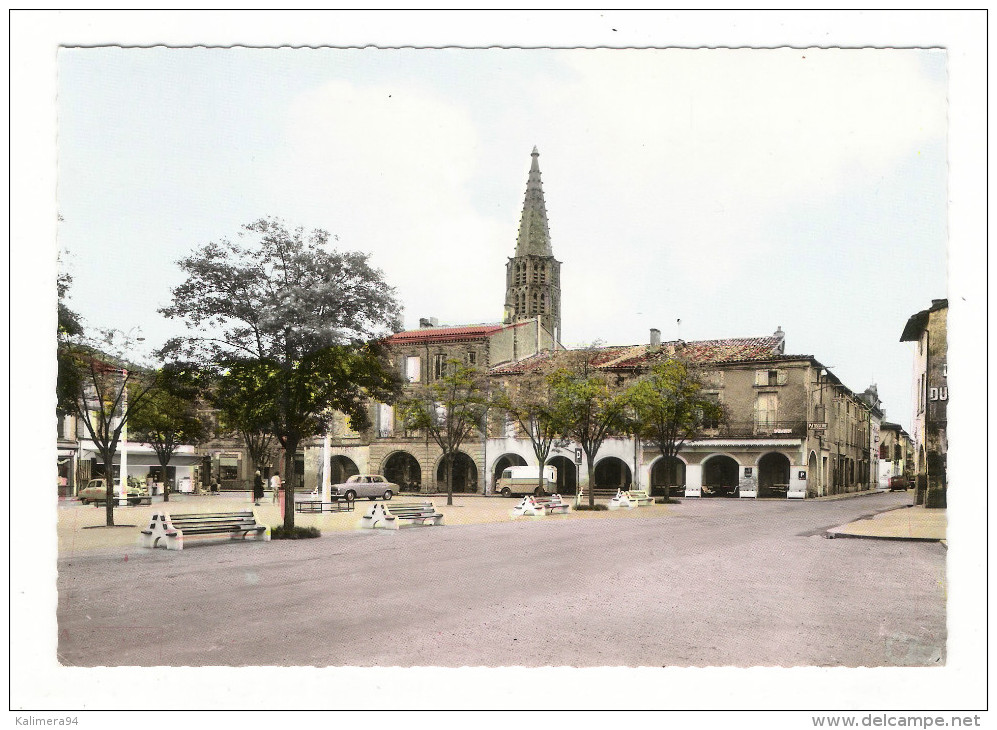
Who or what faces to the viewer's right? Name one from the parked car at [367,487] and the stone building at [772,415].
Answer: the parked car

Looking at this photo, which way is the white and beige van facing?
to the viewer's left

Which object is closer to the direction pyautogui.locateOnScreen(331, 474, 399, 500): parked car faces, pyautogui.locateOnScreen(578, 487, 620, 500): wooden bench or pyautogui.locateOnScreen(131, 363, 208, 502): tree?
the tree

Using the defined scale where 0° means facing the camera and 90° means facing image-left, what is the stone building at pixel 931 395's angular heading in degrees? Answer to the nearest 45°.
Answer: approximately 90°

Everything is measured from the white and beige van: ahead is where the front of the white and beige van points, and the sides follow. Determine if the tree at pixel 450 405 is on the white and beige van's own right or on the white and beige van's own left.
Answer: on the white and beige van's own left

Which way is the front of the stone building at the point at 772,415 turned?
toward the camera

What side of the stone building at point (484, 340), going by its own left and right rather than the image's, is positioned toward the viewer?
front

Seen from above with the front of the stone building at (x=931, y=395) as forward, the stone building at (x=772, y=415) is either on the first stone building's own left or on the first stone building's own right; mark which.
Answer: on the first stone building's own right
